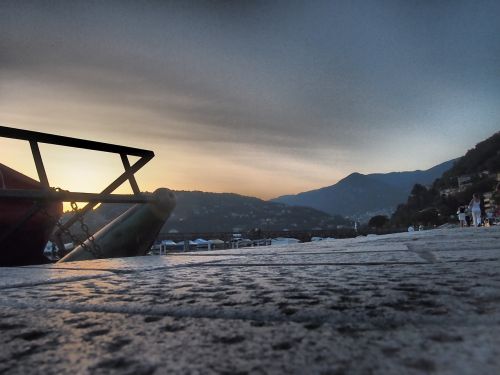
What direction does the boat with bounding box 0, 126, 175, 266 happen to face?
to the viewer's right
